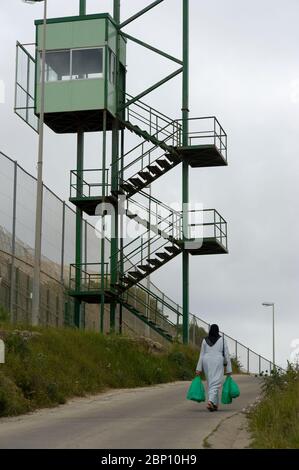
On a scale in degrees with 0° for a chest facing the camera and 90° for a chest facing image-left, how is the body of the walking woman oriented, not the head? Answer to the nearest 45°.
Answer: approximately 180°
